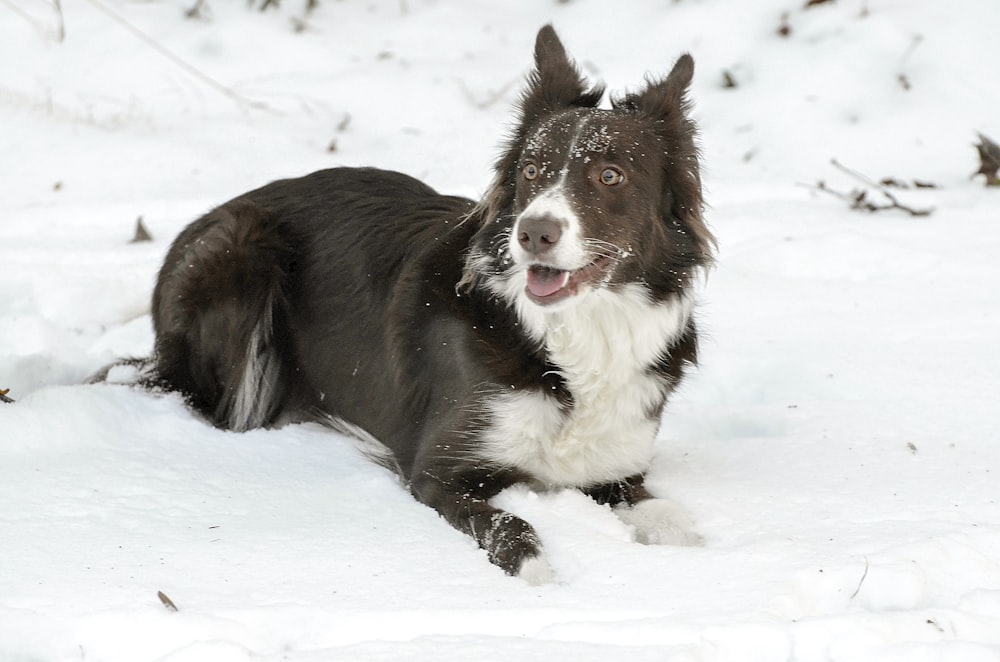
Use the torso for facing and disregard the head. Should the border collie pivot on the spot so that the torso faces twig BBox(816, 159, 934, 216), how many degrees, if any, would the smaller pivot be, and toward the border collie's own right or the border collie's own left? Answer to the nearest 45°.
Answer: approximately 90° to the border collie's own left

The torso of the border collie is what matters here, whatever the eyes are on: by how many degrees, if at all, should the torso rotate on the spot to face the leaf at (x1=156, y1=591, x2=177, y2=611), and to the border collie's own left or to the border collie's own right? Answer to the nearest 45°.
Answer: approximately 90° to the border collie's own right

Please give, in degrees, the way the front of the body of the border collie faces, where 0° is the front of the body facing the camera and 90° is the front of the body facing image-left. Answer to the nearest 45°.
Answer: approximately 315°
